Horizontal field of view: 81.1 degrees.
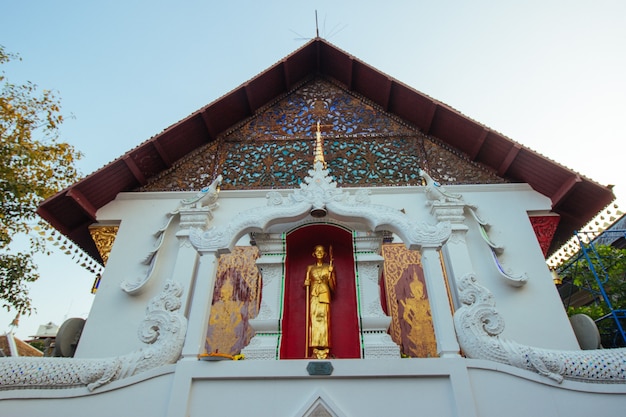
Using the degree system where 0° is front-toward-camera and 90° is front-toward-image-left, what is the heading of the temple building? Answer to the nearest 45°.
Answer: approximately 0°

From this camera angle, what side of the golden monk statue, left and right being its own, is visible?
front
